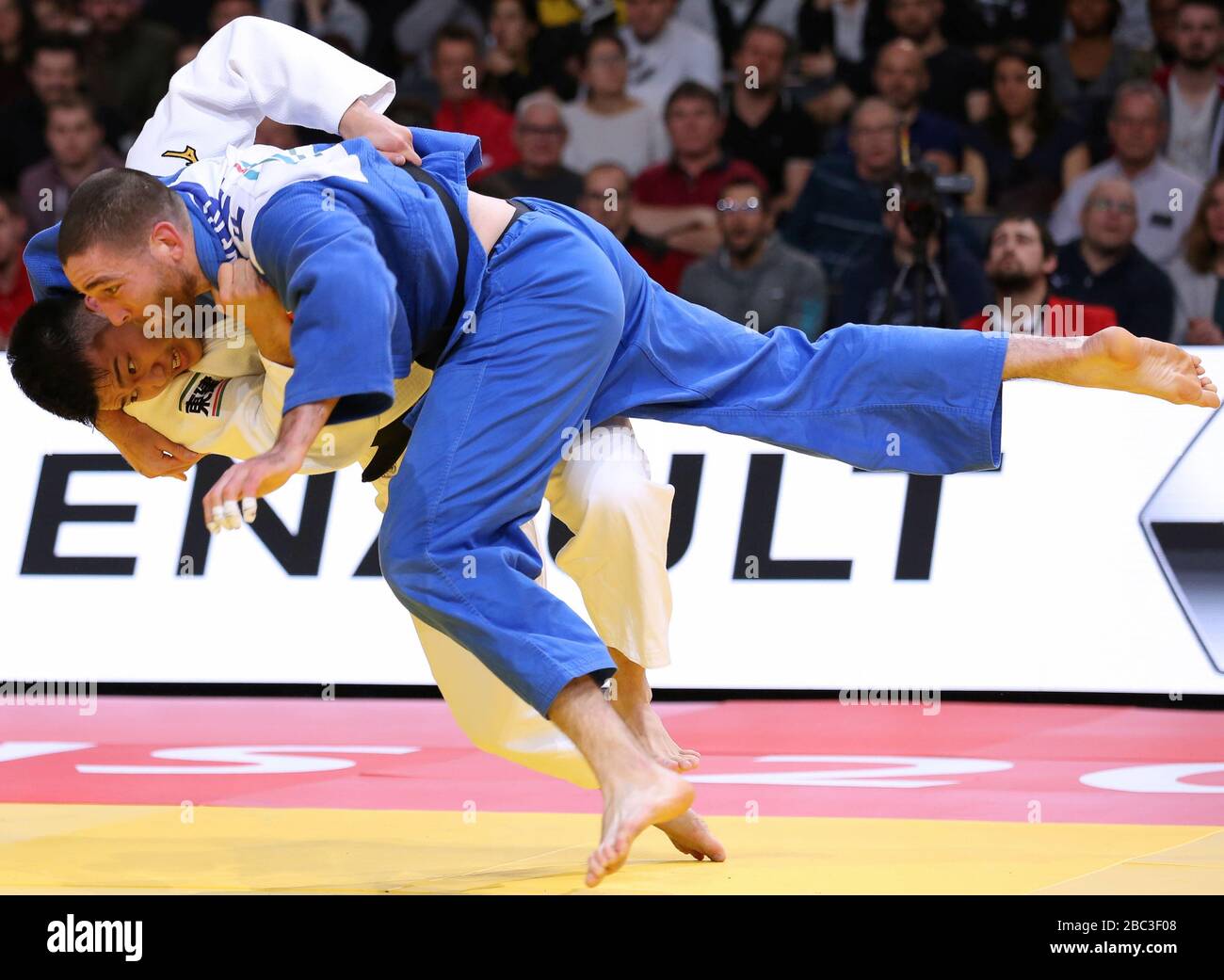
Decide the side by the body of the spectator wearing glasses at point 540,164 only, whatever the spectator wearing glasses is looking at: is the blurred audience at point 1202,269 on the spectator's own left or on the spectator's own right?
on the spectator's own left

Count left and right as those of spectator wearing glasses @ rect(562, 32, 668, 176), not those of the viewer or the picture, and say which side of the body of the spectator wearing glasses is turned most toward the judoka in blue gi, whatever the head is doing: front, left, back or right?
front

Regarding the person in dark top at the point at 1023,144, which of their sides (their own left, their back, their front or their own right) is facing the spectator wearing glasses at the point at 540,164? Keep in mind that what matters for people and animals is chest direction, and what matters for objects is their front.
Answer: right

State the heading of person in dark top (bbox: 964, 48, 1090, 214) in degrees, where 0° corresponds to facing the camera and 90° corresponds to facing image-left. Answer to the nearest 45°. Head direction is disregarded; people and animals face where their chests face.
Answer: approximately 0°

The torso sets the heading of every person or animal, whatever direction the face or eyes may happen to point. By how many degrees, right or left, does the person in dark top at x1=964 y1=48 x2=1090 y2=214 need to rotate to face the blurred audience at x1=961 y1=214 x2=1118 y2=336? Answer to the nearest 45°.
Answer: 0° — they already face them

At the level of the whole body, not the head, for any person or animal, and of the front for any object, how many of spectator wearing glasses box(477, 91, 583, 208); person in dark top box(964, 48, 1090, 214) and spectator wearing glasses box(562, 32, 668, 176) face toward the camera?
3

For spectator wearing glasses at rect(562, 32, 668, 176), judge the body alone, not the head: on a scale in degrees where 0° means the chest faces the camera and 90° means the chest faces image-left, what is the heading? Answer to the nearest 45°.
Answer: approximately 0°

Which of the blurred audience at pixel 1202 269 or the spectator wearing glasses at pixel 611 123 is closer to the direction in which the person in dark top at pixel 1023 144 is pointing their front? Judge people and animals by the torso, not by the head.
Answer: the blurred audience
